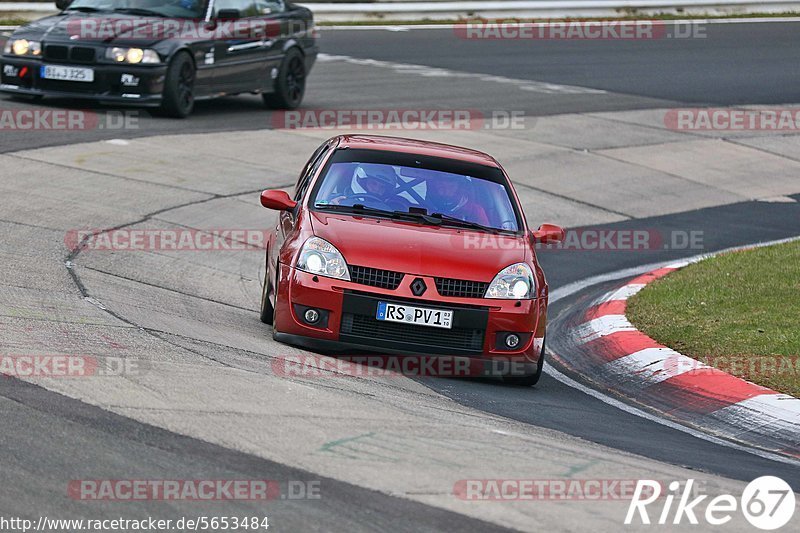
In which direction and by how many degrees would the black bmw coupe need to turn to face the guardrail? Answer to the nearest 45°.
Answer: approximately 180°

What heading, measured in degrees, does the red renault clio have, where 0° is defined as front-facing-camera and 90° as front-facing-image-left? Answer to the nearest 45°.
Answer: approximately 0°

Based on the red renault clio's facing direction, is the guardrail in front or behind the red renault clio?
behind

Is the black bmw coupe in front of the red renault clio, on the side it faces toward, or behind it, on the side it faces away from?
behind

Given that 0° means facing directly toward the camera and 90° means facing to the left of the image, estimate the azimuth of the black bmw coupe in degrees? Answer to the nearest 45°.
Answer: approximately 45°

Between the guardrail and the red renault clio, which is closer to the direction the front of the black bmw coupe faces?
the red renault clio

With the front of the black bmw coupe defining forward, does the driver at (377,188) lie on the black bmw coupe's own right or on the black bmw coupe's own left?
on the black bmw coupe's own left

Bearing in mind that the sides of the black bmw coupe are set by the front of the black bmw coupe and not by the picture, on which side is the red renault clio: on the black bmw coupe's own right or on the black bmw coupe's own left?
on the black bmw coupe's own left
